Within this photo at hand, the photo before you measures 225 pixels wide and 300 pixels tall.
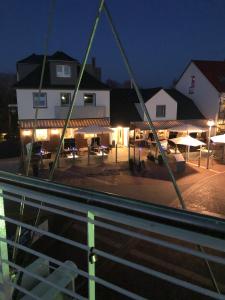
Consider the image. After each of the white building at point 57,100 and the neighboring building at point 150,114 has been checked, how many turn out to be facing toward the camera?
2

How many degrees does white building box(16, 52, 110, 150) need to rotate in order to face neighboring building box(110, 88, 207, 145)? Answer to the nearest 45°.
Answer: approximately 90° to its left

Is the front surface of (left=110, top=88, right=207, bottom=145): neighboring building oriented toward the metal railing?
yes

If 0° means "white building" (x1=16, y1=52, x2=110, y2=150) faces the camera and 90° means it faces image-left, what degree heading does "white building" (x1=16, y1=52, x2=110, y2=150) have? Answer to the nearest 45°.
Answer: approximately 0°

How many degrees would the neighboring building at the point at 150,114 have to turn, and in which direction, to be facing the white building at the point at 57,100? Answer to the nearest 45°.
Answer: approximately 45° to its right

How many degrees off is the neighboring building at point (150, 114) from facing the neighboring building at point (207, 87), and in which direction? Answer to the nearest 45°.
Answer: approximately 135° to its left

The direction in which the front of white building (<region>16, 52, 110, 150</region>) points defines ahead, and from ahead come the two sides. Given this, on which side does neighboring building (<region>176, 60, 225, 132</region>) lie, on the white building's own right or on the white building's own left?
on the white building's own left

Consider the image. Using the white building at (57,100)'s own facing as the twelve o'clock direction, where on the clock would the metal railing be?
The metal railing is roughly at 12 o'clock from the white building.

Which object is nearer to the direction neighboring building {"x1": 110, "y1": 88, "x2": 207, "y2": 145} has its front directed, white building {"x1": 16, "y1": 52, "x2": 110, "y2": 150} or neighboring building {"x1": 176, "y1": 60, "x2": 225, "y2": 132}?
the white building
